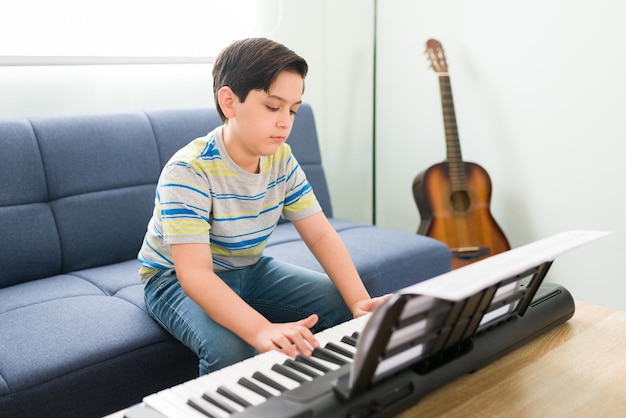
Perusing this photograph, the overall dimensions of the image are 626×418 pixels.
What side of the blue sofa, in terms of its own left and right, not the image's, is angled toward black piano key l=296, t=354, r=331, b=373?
front

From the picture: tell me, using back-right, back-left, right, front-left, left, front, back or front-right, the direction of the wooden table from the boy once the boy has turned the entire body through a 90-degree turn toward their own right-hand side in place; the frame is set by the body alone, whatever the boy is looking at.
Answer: left

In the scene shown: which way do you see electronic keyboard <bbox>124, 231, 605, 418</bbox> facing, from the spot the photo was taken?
facing away from the viewer and to the left of the viewer

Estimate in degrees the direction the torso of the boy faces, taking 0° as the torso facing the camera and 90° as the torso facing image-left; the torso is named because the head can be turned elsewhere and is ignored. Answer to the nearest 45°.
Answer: approximately 315°

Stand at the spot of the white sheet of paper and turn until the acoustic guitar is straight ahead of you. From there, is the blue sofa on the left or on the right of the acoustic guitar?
left

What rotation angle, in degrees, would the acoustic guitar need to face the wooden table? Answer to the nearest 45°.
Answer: approximately 45° to its right

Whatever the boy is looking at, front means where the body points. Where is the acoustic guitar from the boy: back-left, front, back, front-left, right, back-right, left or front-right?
left

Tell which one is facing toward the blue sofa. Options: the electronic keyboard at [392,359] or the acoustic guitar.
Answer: the electronic keyboard

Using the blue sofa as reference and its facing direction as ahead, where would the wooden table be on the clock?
The wooden table is roughly at 12 o'clock from the blue sofa.

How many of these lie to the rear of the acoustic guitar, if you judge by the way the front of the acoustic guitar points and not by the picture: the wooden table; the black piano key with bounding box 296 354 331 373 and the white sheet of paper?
0

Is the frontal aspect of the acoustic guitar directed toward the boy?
no

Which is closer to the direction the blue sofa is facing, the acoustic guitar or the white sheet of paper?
the white sheet of paper

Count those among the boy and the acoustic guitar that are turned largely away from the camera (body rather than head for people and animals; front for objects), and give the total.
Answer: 0

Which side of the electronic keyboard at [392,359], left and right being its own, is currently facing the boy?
front

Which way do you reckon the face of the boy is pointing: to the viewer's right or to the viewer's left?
to the viewer's right

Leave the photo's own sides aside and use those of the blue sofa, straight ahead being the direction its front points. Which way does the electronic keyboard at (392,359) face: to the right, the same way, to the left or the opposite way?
the opposite way

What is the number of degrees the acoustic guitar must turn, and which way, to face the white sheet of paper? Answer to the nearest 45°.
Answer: approximately 45° to its right

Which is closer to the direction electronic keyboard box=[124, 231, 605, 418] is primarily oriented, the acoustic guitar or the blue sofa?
the blue sofa

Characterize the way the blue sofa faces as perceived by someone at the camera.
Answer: facing the viewer and to the right of the viewer

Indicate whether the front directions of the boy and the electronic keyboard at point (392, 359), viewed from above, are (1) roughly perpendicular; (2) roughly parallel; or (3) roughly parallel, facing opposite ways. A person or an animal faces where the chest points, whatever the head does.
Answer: roughly parallel, facing opposite ways
